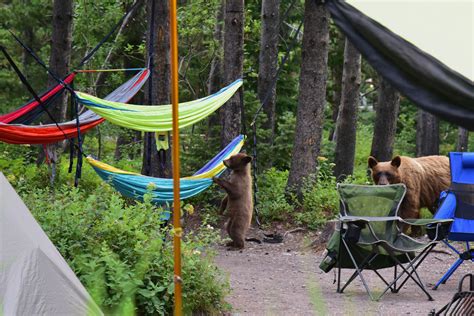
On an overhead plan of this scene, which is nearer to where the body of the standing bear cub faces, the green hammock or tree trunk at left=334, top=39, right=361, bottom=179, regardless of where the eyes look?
the green hammock

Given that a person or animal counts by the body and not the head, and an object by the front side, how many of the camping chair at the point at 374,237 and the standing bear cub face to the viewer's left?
1

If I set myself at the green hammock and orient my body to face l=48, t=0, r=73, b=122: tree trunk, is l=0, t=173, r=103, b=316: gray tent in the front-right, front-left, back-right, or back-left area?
back-left

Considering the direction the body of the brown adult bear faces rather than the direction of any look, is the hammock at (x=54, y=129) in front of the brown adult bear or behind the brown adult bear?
in front

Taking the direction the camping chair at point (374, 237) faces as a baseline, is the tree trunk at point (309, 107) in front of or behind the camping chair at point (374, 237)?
behind

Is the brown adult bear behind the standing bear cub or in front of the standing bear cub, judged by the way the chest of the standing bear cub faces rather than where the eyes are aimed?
behind

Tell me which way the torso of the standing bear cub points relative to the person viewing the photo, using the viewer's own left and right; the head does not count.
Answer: facing to the left of the viewer

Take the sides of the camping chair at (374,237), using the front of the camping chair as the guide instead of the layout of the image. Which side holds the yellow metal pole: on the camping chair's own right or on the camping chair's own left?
on the camping chair's own right
